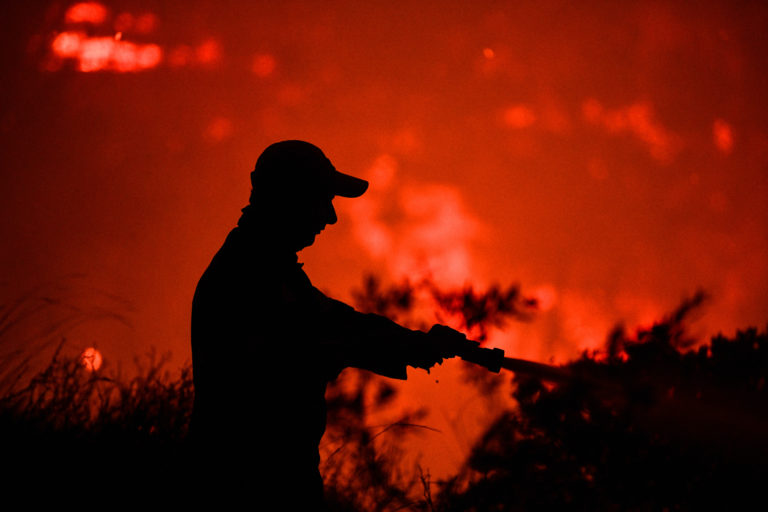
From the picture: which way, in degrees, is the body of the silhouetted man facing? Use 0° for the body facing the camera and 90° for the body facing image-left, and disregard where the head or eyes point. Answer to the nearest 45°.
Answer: approximately 270°

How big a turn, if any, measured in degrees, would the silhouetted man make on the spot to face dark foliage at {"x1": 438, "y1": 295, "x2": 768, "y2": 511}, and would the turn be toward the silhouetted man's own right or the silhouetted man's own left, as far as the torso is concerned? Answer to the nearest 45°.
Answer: approximately 45° to the silhouetted man's own left

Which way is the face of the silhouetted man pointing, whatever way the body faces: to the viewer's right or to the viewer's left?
to the viewer's right
